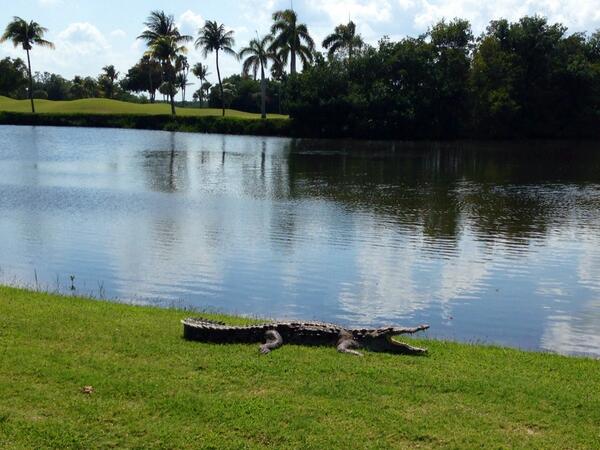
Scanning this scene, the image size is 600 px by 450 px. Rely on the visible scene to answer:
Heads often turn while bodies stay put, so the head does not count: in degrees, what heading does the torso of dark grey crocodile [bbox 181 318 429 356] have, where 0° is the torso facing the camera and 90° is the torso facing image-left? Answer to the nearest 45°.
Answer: approximately 270°
